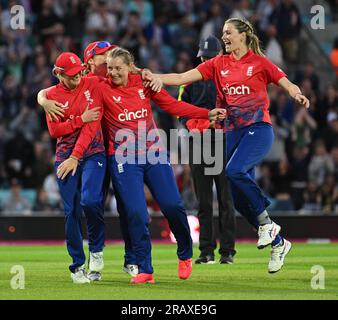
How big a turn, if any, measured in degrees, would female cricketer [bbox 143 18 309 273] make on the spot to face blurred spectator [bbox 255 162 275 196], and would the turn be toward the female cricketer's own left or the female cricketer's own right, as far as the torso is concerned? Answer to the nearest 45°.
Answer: approximately 135° to the female cricketer's own right

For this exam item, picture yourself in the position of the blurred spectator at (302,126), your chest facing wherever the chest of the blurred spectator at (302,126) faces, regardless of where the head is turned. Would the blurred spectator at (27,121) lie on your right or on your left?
on your right

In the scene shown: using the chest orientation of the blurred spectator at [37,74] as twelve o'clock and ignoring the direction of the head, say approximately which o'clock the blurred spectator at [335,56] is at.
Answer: the blurred spectator at [335,56] is roughly at 9 o'clock from the blurred spectator at [37,74].

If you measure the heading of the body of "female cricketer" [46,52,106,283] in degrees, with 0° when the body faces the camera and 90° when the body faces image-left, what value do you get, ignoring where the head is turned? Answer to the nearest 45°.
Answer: approximately 0°

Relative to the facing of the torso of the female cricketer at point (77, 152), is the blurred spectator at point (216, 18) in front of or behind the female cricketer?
behind

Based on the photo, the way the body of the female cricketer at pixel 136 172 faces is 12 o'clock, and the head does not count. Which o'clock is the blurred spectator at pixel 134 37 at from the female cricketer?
The blurred spectator is roughly at 6 o'clock from the female cricketer.
